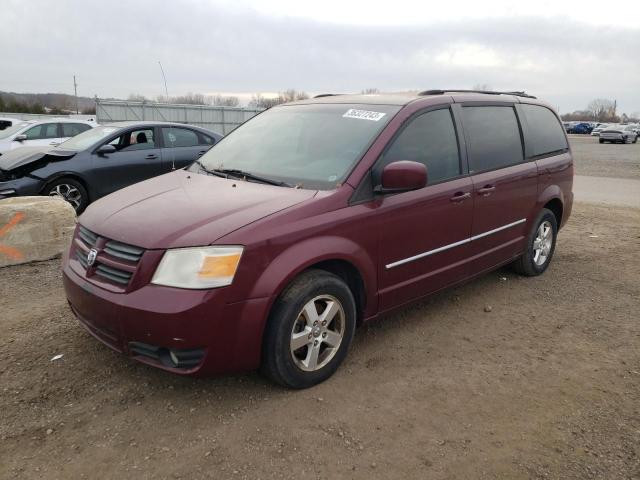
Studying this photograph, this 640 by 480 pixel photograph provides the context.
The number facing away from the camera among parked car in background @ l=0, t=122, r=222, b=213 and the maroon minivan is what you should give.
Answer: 0

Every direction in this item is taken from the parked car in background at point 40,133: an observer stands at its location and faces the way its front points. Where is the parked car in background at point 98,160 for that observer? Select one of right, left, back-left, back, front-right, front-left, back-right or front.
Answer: front-left

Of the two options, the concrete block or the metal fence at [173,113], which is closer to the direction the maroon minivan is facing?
the concrete block

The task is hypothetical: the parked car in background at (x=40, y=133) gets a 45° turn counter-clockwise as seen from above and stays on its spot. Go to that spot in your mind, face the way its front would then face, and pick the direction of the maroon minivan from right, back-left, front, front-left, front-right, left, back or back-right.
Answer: front

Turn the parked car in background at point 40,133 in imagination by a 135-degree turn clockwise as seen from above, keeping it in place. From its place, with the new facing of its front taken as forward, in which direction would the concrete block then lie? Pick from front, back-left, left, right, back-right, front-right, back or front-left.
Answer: back

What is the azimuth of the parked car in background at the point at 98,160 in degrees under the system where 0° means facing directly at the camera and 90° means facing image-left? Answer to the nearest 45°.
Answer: approximately 45°

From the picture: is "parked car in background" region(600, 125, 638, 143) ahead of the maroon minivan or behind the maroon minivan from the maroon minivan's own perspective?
behind

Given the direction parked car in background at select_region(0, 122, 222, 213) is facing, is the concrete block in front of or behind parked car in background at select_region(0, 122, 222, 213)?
in front

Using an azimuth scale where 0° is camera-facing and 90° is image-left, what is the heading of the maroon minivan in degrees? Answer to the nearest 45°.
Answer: approximately 45°
